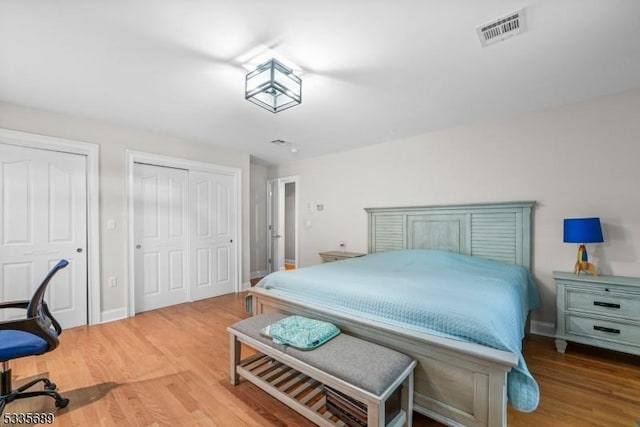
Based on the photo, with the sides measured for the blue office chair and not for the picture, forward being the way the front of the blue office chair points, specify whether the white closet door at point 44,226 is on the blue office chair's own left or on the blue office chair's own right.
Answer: on the blue office chair's own right

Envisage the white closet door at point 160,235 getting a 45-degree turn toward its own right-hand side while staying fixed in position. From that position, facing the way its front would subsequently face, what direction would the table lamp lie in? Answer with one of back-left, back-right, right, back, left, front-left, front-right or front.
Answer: front-left

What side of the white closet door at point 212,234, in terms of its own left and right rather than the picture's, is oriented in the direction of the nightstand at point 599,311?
front

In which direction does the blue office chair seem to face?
to the viewer's left

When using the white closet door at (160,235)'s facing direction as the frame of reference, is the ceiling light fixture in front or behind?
in front

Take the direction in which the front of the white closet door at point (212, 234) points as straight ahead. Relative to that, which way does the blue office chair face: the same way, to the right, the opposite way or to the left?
to the right

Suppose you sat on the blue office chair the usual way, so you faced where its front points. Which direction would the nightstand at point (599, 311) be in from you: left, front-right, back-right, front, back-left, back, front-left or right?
back-left

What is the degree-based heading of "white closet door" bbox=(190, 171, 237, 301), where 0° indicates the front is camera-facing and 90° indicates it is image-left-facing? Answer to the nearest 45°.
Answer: approximately 315°

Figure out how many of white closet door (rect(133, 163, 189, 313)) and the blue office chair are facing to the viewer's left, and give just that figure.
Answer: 1

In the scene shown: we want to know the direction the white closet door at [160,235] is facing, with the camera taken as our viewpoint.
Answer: facing the viewer and to the right of the viewer

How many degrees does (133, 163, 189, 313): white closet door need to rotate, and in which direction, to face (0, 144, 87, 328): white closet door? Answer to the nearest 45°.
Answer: approximately 135° to its right

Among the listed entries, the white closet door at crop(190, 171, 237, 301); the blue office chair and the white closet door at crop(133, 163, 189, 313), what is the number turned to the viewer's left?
1

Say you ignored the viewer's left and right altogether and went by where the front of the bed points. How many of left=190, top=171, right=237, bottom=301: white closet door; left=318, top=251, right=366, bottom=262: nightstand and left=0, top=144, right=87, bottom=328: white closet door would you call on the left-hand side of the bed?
0

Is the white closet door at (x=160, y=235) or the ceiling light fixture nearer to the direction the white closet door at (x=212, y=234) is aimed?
the ceiling light fixture

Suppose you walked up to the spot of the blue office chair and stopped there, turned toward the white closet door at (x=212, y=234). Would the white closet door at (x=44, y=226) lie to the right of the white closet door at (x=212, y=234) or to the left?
left

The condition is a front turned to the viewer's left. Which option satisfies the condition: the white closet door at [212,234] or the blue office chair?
the blue office chair
